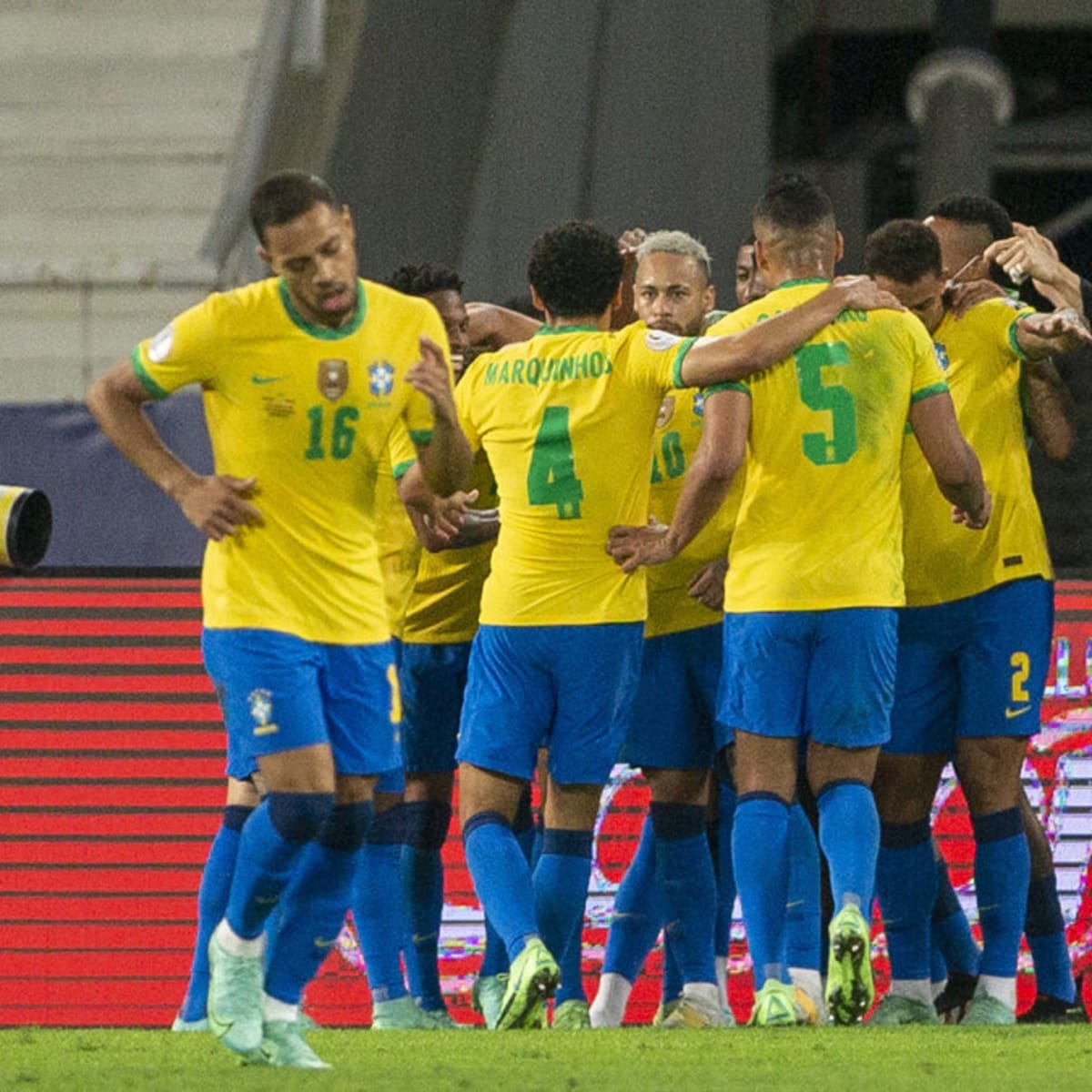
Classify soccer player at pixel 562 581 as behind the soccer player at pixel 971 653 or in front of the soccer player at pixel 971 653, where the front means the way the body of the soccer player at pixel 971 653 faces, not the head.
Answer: in front

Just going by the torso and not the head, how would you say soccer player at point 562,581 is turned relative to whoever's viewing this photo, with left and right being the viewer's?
facing away from the viewer

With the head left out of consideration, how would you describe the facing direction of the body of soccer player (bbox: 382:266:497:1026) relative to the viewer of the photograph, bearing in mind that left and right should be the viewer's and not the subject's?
facing to the right of the viewer

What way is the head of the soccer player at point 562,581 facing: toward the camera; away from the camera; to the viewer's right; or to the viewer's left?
away from the camera

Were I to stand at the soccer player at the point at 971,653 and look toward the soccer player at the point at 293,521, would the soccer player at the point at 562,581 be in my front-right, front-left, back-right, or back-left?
front-right

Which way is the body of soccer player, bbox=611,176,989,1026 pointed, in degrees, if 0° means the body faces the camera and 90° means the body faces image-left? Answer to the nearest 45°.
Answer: approximately 180°

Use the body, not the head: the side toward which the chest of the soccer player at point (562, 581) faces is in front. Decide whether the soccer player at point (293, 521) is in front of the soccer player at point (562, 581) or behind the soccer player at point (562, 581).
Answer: behind
